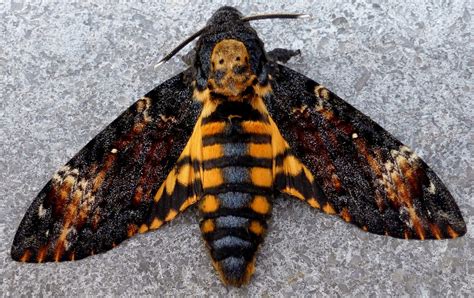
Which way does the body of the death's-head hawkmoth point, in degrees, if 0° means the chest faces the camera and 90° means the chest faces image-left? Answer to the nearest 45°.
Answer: approximately 180°
